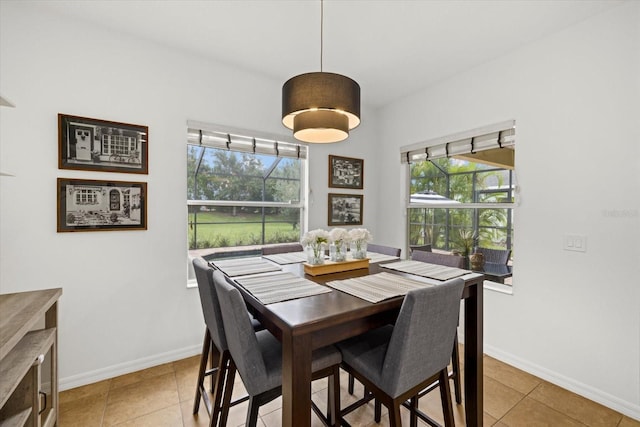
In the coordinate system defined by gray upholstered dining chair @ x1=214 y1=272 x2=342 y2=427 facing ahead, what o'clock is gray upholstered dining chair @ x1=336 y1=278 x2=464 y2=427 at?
gray upholstered dining chair @ x1=336 y1=278 x2=464 y2=427 is roughly at 2 o'clock from gray upholstered dining chair @ x1=214 y1=272 x2=342 y2=427.

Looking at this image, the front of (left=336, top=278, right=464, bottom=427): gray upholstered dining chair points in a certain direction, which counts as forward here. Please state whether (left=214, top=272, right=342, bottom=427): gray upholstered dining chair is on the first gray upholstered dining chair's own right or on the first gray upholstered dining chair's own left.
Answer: on the first gray upholstered dining chair's own left

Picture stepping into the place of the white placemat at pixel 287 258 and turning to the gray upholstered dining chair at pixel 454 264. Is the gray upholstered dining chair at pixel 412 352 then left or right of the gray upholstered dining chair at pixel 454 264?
right

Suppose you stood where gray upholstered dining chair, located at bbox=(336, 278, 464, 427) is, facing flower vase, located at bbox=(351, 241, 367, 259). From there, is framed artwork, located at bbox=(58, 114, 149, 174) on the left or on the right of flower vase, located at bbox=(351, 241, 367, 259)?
left

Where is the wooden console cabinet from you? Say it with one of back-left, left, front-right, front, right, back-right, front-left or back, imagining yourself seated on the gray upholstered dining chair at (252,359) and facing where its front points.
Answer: back-left

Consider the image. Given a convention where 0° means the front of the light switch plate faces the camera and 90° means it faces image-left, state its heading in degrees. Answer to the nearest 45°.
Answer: approximately 0°

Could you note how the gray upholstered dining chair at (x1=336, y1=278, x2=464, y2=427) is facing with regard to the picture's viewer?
facing away from the viewer and to the left of the viewer

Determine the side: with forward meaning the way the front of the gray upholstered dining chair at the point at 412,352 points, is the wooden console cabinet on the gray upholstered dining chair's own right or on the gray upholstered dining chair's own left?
on the gray upholstered dining chair's own left

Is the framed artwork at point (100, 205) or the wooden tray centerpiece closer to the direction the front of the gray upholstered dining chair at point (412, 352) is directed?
the wooden tray centerpiece

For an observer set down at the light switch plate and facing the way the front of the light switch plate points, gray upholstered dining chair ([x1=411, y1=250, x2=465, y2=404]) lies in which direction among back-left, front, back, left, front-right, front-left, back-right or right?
front-right

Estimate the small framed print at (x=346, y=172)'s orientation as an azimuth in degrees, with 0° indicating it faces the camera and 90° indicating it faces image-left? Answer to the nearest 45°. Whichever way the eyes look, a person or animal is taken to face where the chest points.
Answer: approximately 315°
